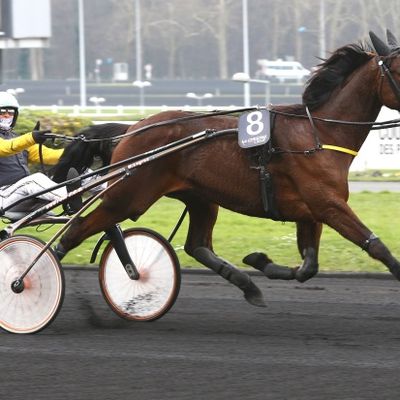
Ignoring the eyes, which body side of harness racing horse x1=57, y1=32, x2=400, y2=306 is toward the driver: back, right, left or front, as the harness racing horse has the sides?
back

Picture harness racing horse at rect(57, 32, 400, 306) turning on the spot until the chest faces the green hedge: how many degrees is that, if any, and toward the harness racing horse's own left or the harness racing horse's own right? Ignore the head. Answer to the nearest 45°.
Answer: approximately 90° to the harness racing horse's own left

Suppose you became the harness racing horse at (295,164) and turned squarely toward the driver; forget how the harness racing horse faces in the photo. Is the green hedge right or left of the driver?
right

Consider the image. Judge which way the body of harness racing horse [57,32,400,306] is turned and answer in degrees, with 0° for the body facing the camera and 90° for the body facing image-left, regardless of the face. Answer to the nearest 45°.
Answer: approximately 270°
